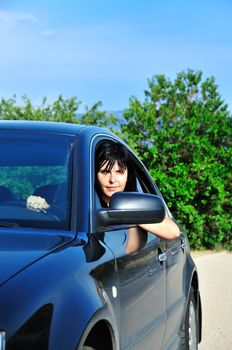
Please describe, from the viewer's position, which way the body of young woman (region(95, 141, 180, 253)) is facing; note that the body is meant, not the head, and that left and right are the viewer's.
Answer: facing the viewer

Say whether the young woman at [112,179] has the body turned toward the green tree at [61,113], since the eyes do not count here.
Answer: no

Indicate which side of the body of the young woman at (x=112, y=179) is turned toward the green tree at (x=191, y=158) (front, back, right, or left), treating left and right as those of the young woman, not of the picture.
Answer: back

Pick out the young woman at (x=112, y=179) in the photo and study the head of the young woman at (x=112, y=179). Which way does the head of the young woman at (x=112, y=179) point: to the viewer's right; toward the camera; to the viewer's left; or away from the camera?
toward the camera

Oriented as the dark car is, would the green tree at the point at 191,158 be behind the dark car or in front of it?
behind

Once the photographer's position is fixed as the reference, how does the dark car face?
facing the viewer and to the left of the viewer
